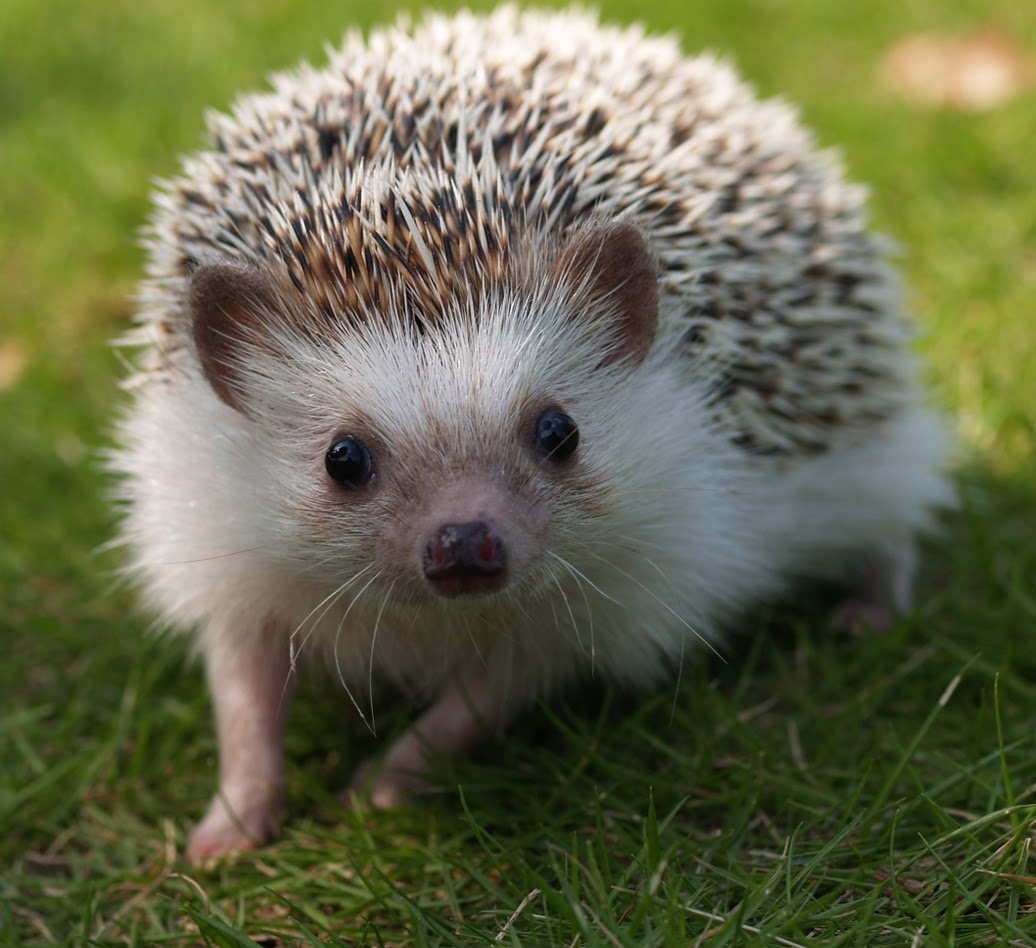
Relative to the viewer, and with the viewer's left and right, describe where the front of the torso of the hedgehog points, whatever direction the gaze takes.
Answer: facing the viewer and to the left of the viewer
